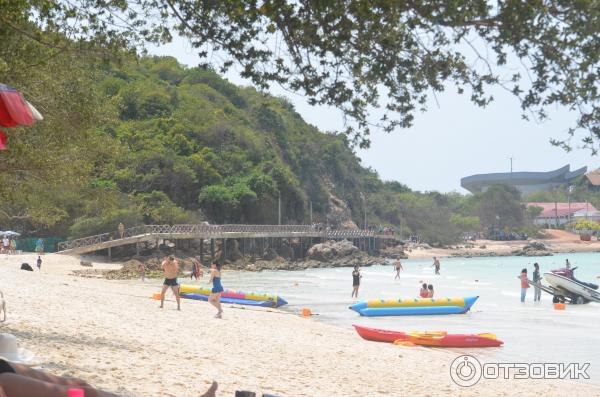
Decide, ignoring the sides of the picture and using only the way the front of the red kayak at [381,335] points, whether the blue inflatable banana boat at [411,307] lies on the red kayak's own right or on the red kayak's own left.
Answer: on the red kayak's own right

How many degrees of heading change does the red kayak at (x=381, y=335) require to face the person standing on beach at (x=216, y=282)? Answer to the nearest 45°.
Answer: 0° — it already faces them

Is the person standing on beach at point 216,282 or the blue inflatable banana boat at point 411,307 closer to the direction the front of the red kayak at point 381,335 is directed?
the person standing on beach

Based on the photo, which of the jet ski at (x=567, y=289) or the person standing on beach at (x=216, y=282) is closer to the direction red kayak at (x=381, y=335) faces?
the person standing on beach

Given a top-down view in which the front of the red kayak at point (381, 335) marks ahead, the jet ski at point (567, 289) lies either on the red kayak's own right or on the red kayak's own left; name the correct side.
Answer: on the red kayak's own right

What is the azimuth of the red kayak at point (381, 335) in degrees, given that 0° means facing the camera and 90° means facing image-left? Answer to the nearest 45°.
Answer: approximately 90°

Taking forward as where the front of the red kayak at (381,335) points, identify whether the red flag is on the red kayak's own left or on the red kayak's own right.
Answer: on the red kayak's own left
